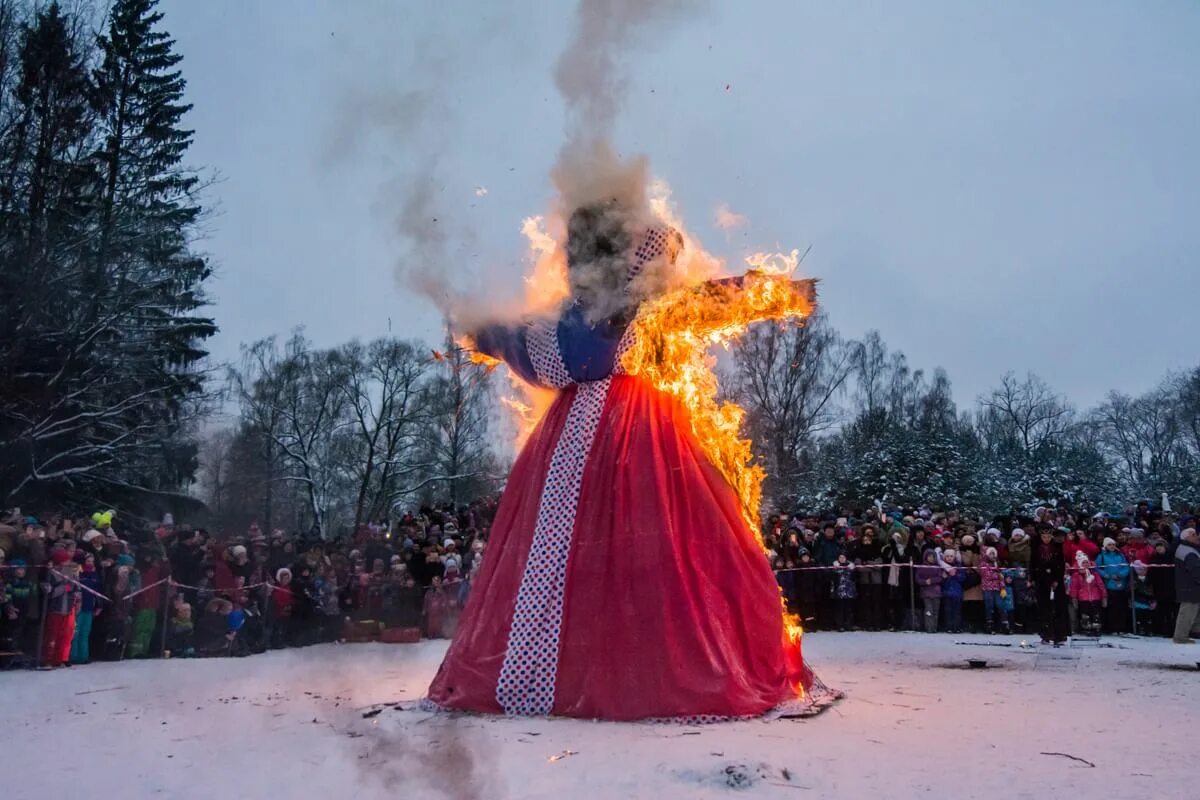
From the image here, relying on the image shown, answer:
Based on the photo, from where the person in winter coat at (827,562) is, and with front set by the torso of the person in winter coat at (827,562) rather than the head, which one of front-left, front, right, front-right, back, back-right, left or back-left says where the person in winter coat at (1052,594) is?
front-left

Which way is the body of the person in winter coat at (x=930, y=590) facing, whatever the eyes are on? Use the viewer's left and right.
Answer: facing the viewer

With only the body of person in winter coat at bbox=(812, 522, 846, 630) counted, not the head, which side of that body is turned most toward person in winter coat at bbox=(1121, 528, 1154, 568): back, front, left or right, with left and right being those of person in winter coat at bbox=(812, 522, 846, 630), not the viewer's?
left

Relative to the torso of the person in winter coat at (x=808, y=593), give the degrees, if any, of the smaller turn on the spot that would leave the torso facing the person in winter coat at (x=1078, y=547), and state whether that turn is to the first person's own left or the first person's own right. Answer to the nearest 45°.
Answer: approximately 90° to the first person's own left

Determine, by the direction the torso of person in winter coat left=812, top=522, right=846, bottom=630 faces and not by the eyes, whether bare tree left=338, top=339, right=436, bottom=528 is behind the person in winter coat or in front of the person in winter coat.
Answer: behind

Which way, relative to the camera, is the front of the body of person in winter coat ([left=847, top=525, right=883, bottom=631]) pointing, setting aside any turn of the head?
toward the camera

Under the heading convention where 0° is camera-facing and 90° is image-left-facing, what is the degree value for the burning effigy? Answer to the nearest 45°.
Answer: approximately 45°

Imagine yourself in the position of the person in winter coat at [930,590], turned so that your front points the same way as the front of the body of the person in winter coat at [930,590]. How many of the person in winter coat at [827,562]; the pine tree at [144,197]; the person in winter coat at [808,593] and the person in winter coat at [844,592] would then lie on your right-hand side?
4

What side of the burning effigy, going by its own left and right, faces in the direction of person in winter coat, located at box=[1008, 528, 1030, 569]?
back

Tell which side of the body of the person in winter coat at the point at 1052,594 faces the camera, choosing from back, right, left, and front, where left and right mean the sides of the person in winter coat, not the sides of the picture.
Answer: front

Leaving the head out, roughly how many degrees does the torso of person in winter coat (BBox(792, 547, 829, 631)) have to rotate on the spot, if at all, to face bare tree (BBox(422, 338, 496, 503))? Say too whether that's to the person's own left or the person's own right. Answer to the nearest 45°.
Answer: approximately 135° to the person's own right

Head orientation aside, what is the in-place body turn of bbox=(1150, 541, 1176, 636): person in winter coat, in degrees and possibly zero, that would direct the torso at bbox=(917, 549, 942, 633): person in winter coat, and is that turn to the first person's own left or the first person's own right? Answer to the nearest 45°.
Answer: approximately 45° to the first person's own right

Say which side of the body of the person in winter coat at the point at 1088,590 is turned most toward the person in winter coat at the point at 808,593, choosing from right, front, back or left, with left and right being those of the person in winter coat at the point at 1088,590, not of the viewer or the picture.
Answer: right

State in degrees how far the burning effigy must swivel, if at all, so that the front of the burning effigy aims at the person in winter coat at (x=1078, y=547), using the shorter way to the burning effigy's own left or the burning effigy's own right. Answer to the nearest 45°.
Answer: approximately 180°
